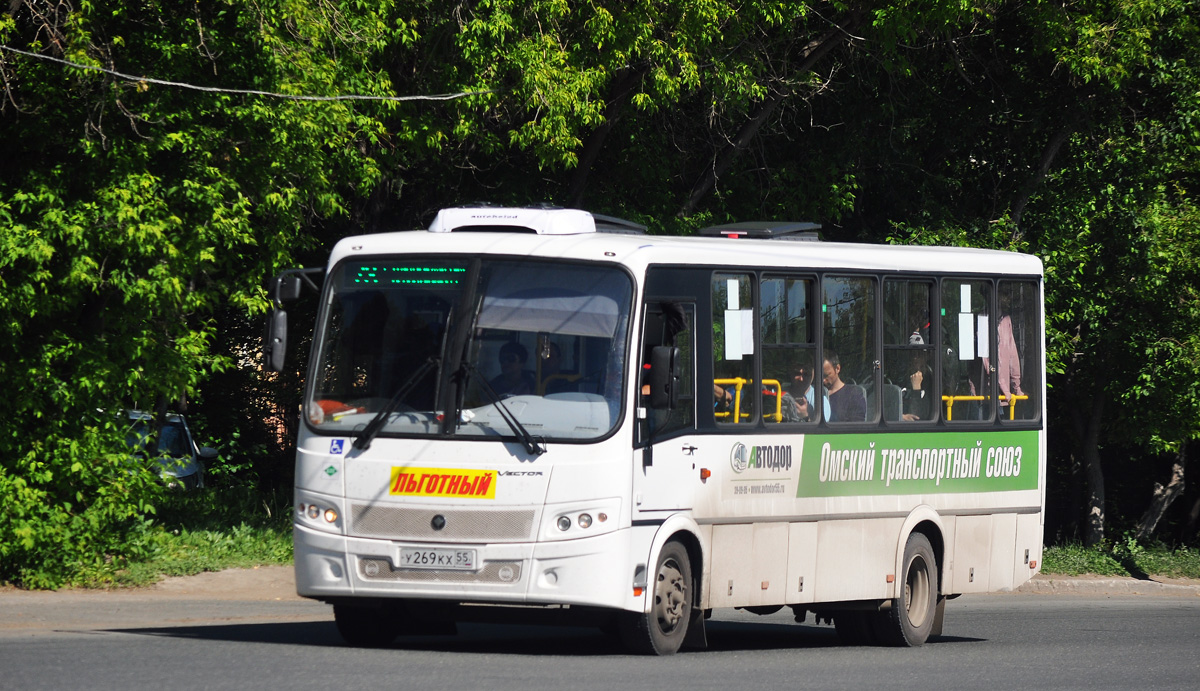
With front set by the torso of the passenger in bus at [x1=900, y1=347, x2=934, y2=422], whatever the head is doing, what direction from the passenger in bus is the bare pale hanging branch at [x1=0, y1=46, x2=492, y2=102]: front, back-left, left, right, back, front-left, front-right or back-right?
front-right

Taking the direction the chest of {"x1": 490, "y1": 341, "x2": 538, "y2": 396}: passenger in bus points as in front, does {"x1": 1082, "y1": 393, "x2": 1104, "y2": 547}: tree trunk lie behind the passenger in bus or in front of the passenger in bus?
behind

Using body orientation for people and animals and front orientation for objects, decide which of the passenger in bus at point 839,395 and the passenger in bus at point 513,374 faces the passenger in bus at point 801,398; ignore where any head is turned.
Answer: the passenger in bus at point 839,395

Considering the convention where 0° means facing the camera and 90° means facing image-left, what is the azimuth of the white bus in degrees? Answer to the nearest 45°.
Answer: approximately 45°

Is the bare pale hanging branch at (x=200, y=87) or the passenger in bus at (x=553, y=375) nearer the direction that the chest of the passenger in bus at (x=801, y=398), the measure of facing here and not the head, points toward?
the passenger in bus

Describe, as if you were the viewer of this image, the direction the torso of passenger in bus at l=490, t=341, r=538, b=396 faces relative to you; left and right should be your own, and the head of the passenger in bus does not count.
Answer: facing the viewer and to the left of the viewer

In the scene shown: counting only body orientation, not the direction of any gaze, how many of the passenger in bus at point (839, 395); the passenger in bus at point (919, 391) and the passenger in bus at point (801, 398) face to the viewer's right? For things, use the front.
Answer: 0

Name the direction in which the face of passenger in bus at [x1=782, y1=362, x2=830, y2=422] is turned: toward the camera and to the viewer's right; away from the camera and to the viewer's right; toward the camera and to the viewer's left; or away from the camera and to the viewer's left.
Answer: toward the camera and to the viewer's left

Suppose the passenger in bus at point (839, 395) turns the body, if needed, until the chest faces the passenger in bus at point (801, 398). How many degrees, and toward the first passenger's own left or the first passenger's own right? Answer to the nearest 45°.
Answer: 0° — they already face them

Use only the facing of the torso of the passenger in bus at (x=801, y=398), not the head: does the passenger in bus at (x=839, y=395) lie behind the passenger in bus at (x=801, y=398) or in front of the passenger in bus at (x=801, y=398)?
behind

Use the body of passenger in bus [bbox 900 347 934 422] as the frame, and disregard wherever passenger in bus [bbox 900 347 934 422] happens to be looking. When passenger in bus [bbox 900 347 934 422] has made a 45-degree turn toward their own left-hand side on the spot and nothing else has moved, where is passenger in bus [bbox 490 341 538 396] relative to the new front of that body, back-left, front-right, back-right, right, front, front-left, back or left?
front-right

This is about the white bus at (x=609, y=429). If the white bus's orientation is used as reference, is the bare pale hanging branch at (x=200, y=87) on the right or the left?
on its right

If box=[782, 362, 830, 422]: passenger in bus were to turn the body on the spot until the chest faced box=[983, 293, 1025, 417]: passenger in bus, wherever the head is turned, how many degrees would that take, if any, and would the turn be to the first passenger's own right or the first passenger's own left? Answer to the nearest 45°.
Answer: approximately 180°
